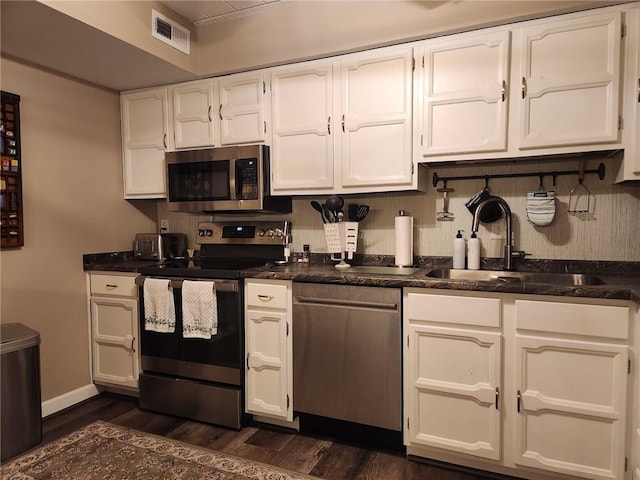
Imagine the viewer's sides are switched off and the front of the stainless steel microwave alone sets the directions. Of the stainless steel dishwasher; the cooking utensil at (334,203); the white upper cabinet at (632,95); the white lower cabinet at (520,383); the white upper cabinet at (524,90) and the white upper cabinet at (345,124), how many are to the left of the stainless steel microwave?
6

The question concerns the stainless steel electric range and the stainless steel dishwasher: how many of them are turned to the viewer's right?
0

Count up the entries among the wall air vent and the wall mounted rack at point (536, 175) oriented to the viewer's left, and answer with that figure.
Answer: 0

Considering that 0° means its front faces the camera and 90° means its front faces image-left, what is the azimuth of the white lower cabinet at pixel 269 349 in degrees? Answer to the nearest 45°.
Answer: approximately 45°

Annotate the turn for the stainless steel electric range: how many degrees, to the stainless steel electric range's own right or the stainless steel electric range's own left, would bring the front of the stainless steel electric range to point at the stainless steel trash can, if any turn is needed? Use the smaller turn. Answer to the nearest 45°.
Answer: approximately 45° to the stainless steel electric range's own right

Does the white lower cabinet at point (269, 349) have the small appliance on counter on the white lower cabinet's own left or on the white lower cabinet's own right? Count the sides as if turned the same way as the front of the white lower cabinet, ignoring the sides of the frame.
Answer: on the white lower cabinet's own right

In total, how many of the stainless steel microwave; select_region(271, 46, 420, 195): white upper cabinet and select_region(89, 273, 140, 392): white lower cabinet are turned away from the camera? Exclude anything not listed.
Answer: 0

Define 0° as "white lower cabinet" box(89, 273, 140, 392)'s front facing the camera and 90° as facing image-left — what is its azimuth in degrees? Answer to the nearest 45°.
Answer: approximately 45°

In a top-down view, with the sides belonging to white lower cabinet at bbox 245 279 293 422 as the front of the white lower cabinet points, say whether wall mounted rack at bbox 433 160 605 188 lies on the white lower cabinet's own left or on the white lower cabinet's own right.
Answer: on the white lower cabinet's own left

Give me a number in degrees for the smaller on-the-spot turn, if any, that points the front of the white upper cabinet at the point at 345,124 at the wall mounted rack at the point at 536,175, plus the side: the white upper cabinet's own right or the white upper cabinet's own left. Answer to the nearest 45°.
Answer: approximately 135° to the white upper cabinet's own left

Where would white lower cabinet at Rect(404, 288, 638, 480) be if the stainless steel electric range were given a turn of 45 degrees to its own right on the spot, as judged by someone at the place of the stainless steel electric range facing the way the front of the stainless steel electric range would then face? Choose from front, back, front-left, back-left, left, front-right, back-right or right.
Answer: back-left

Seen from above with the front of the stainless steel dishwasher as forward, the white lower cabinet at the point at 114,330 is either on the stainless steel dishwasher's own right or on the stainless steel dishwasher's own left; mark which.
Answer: on the stainless steel dishwasher's own right
